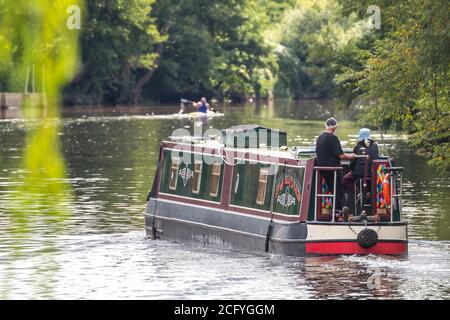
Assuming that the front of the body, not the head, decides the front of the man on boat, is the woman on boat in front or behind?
in front

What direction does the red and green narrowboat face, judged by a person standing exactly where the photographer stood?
facing away from the viewer and to the left of the viewer

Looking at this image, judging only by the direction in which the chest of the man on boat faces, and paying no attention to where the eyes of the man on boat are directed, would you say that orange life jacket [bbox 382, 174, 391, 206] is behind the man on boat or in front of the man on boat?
in front

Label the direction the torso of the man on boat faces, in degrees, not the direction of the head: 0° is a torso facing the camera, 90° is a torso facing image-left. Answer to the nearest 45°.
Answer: approximately 225°
